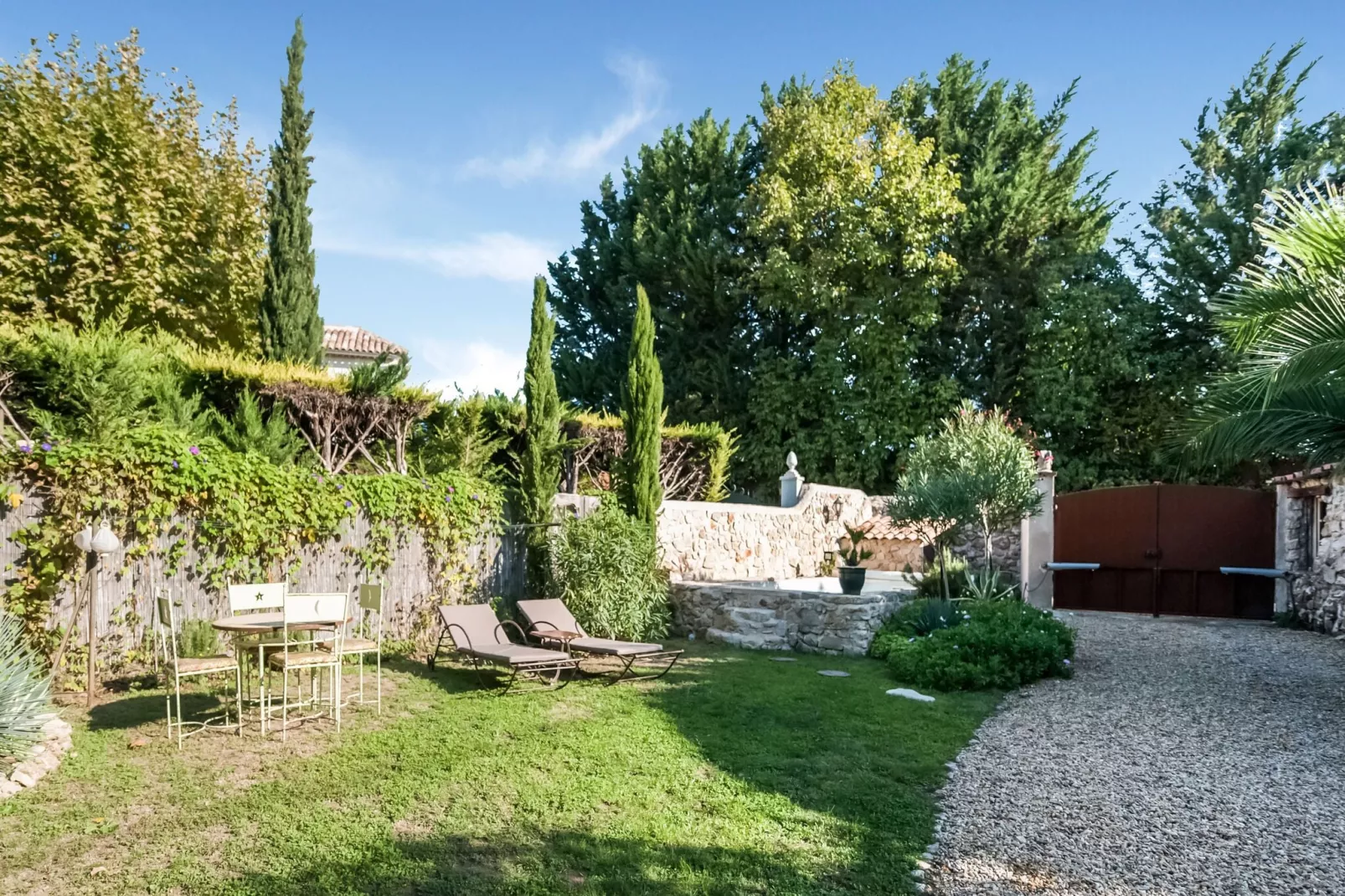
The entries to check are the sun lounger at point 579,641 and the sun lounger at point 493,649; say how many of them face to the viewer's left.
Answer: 0

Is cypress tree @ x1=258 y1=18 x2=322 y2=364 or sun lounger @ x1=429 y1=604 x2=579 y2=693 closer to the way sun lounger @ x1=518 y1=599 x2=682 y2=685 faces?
the sun lounger

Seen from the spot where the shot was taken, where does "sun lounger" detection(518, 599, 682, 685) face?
facing the viewer and to the right of the viewer

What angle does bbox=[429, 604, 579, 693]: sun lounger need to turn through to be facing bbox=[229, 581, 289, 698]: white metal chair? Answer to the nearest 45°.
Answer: approximately 90° to its right

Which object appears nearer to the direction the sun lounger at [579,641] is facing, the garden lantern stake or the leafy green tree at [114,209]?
the garden lantern stake

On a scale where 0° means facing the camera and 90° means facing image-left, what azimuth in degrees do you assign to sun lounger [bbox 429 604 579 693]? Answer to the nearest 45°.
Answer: approximately 315°

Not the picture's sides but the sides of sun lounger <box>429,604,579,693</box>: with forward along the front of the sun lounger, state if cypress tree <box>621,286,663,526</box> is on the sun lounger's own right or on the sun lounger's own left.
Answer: on the sun lounger's own left

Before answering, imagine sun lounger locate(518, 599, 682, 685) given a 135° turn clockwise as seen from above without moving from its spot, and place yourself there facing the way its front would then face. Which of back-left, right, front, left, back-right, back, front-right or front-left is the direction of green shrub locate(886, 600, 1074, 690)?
back

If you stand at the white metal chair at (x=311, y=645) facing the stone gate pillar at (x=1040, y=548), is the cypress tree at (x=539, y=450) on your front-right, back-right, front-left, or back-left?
front-left

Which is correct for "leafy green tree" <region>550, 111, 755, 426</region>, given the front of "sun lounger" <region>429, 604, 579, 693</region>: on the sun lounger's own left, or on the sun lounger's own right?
on the sun lounger's own left

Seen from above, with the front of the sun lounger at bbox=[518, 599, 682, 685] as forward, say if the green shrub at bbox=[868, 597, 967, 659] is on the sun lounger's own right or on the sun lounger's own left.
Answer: on the sun lounger's own left

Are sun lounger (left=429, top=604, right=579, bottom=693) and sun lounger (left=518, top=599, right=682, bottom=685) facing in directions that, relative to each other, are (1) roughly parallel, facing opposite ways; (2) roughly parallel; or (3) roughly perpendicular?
roughly parallel

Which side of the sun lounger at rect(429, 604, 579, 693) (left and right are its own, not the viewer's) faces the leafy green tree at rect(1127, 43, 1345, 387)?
left
